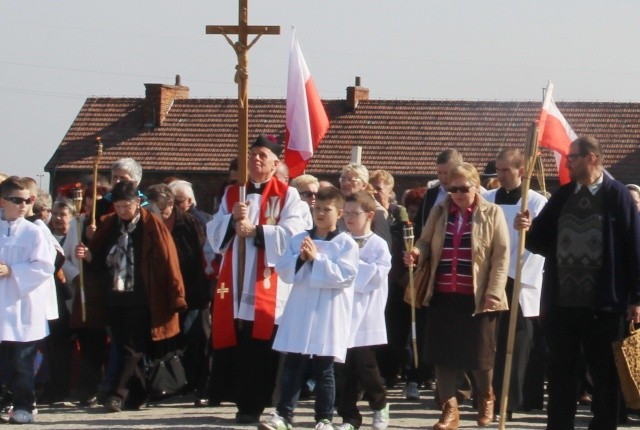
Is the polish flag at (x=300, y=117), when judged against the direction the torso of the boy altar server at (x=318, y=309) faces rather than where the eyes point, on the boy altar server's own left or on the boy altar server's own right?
on the boy altar server's own right

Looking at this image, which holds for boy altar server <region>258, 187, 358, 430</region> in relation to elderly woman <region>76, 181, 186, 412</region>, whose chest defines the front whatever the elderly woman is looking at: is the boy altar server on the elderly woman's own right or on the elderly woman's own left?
on the elderly woman's own left

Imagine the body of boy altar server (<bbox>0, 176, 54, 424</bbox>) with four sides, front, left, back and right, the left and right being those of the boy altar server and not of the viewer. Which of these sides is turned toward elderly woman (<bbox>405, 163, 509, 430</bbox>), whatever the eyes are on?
left

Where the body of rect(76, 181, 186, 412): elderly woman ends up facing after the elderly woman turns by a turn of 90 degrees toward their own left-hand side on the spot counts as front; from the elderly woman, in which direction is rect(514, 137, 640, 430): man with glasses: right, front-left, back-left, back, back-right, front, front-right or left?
front

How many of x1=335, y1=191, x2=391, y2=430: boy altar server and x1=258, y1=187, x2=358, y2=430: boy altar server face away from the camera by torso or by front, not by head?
0

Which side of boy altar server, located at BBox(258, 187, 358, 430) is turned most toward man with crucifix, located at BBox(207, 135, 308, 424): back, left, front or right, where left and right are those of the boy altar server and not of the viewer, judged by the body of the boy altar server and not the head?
right

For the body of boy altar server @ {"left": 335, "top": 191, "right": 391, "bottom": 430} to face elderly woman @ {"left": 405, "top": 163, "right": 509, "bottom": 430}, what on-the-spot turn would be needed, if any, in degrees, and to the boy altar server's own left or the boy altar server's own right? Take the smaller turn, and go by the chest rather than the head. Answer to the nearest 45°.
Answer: approximately 135° to the boy altar server's own left

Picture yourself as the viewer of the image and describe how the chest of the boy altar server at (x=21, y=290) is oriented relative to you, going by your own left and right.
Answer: facing the viewer and to the left of the viewer

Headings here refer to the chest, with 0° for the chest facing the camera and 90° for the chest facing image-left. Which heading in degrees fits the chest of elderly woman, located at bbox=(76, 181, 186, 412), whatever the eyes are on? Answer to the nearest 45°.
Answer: approximately 45°

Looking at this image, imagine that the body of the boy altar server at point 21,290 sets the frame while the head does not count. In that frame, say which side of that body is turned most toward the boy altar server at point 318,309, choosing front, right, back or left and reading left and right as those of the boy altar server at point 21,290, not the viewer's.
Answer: left

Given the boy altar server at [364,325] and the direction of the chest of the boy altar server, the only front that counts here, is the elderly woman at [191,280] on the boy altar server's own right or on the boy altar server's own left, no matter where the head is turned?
on the boy altar server's own right
